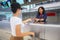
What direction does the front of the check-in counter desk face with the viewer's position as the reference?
facing the viewer and to the left of the viewer
